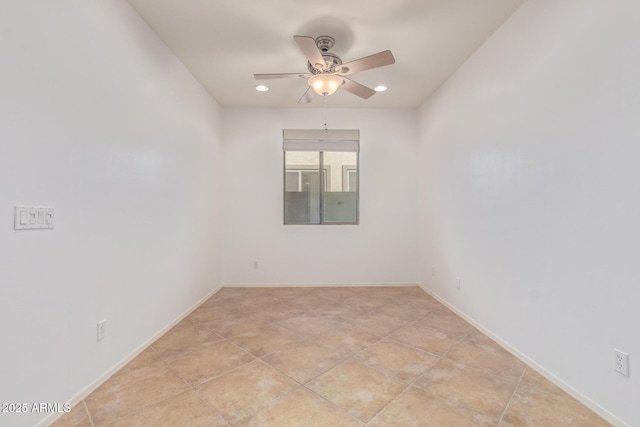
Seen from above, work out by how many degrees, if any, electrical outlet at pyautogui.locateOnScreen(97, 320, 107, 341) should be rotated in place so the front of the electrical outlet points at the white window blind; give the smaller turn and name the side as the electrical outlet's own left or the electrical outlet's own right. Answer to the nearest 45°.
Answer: approximately 90° to the electrical outlet's own left

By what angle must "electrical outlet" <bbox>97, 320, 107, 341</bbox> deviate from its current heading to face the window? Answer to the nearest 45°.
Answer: approximately 90° to its left

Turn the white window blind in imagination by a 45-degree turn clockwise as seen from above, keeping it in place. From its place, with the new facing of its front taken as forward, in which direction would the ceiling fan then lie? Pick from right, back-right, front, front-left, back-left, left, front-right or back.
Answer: front-left

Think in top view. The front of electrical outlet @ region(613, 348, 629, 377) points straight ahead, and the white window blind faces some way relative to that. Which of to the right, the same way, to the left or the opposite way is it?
to the left

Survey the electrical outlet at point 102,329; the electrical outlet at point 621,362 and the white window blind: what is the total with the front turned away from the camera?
0

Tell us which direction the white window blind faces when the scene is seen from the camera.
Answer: facing the viewer

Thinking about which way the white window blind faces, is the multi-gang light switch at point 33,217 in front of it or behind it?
in front

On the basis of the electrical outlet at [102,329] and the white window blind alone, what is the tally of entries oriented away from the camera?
0

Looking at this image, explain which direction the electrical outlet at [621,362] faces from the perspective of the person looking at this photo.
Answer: facing the viewer and to the left of the viewer

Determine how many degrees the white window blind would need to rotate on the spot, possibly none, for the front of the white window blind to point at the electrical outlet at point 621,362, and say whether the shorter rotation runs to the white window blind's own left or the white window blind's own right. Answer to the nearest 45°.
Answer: approximately 45° to the white window blind's own left

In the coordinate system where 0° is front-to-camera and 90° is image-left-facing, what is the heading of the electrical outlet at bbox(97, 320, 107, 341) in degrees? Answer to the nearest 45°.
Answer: approximately 315°

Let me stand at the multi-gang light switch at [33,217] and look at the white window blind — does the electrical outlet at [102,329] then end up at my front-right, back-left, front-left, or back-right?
front-left

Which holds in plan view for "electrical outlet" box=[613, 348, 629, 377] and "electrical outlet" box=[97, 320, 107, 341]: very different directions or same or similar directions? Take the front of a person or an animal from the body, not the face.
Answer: very different directions

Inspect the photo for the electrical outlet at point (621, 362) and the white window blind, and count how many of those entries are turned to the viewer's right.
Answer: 0

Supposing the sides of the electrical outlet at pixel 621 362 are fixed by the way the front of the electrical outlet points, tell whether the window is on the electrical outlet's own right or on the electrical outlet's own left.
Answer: on the electrical outlet's own right

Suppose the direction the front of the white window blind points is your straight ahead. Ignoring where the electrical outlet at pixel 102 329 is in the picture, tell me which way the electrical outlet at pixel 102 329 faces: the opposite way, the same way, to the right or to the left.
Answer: to the left

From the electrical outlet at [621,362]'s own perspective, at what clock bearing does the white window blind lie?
The white window blind is roughly at 2 o'clock from the electrical outlet.

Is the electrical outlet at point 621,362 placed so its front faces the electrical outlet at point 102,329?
yes

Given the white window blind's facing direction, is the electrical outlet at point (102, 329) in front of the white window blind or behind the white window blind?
in front
